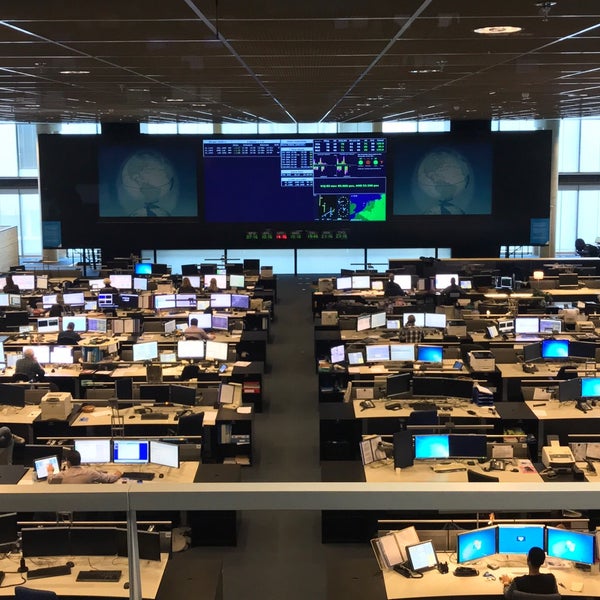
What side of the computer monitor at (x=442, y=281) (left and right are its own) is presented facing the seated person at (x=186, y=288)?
right

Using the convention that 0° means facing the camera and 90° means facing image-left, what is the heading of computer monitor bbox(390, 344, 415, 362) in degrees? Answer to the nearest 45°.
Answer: approximately 0°

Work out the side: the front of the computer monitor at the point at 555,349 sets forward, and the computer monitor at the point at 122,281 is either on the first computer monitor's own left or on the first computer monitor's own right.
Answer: on the first computer monitor's own right

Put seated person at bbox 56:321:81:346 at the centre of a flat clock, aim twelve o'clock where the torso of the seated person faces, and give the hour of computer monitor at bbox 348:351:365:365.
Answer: The computer monitor is roughly at 4 o'clock from the seated person.

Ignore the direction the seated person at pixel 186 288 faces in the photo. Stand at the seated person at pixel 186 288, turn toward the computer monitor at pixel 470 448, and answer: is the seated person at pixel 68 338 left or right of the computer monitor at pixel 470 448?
right

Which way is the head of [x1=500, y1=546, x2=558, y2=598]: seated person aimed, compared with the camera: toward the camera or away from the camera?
away from the camera

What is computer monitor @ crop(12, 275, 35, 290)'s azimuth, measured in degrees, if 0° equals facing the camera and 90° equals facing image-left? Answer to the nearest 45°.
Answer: approximately 0°

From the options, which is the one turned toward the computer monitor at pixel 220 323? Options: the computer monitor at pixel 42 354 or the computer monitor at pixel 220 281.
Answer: the computer monitor at pixel 220 281

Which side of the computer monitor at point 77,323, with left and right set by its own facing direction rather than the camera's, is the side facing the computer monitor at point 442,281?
left

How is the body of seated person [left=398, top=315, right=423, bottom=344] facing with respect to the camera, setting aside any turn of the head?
away from the camera
